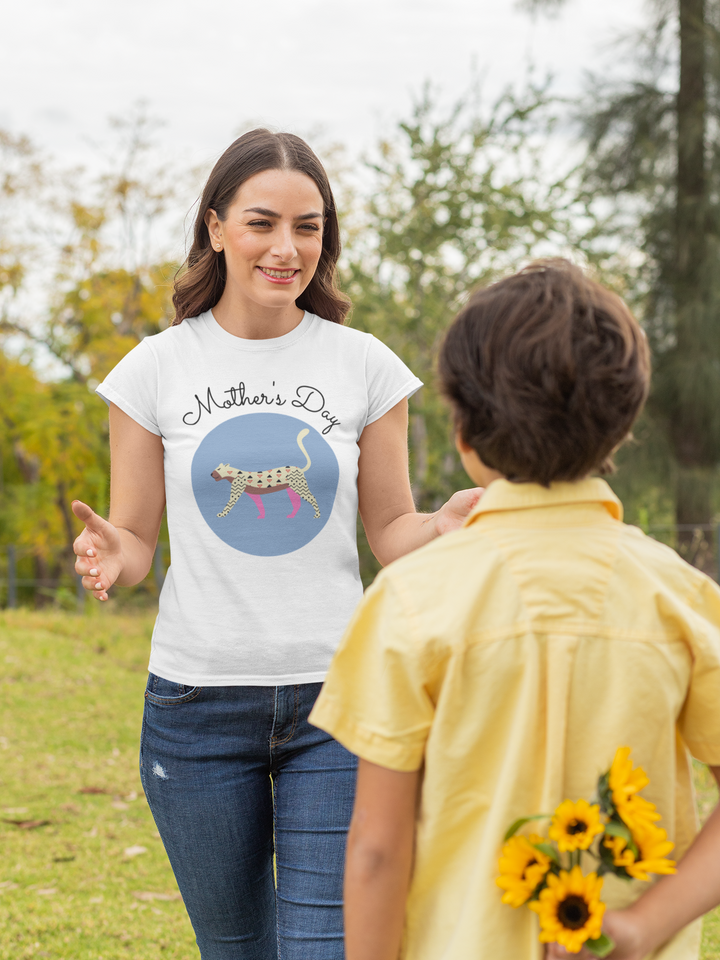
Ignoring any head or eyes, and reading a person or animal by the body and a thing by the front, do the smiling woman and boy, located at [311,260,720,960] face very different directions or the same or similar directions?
very different directions

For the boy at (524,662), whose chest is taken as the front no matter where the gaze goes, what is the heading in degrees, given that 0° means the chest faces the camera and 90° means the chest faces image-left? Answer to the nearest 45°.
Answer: approximately 180°

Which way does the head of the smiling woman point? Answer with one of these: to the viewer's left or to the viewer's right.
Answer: to the viewer's right

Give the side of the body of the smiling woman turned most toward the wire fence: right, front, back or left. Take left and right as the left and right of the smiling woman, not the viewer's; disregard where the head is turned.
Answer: back

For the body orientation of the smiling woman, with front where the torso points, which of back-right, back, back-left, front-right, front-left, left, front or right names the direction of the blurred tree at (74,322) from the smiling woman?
back

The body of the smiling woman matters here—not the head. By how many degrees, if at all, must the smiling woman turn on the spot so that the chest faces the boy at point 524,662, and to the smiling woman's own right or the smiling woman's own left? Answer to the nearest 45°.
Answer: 0° — they already face them

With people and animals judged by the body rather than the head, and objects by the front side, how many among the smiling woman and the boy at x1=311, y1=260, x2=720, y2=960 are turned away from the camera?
1

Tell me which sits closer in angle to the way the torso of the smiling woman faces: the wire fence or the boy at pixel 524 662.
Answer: the boy

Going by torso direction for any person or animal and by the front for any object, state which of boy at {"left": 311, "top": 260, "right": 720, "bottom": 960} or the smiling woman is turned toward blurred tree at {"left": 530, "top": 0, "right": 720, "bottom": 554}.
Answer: the boy

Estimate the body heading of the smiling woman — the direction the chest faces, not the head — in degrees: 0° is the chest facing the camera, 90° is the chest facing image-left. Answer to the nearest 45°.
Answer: approximately 0°

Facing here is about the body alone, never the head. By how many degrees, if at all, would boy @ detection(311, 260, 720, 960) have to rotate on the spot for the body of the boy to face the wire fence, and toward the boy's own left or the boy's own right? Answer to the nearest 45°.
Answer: approximately 45° to the boy's own left

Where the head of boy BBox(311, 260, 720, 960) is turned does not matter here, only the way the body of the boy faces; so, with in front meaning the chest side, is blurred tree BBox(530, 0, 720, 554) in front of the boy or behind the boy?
in front
